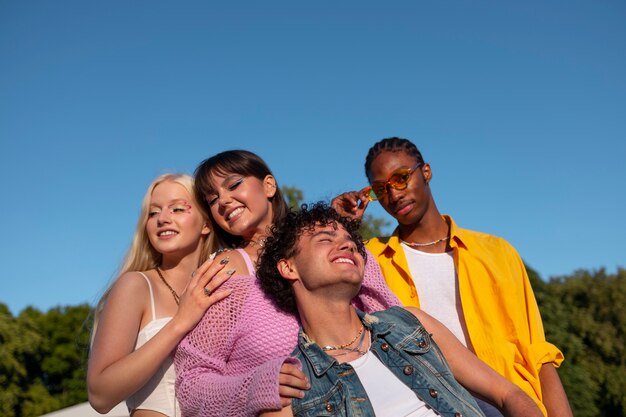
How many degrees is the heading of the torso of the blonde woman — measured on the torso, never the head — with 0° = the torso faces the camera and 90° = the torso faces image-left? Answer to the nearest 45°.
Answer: approximately 315°

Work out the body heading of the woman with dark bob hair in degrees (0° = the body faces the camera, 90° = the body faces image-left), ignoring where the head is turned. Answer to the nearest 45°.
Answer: approximately 315°

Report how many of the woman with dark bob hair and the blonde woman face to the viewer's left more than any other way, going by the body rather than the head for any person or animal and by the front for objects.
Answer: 0

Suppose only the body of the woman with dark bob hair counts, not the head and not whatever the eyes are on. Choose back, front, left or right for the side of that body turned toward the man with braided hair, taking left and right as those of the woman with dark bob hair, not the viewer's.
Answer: left

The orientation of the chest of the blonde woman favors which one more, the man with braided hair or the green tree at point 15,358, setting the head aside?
the man with braided hair

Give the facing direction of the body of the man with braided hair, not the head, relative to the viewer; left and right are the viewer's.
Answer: facing the viewer and to the left of the viewer

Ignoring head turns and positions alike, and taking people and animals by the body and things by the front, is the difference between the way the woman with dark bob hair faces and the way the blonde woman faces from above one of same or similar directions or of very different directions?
same or similar directions
